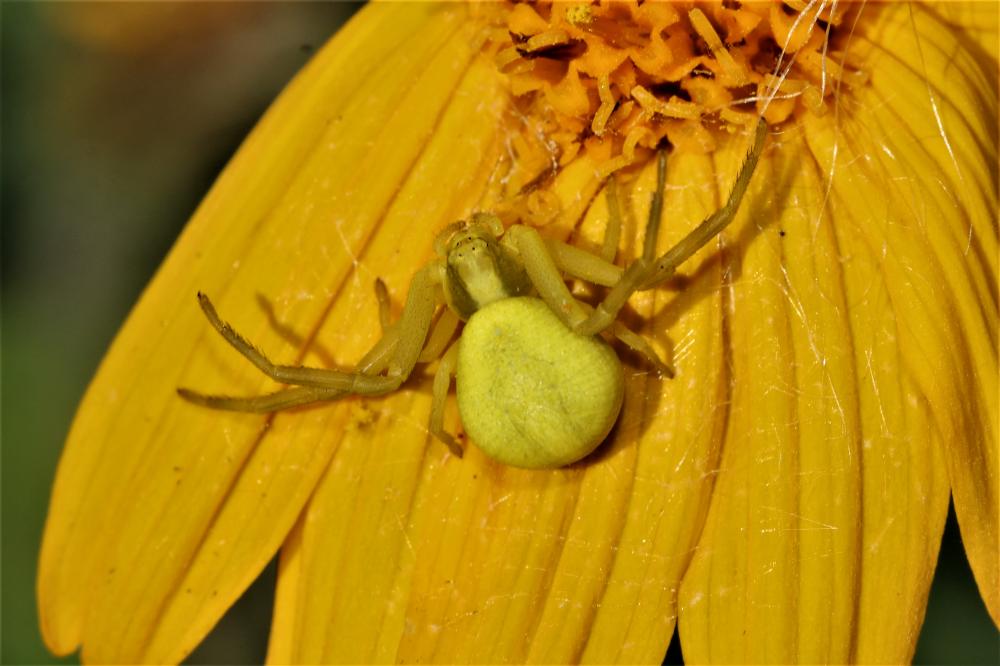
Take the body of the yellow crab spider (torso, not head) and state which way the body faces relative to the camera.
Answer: away from the camera
